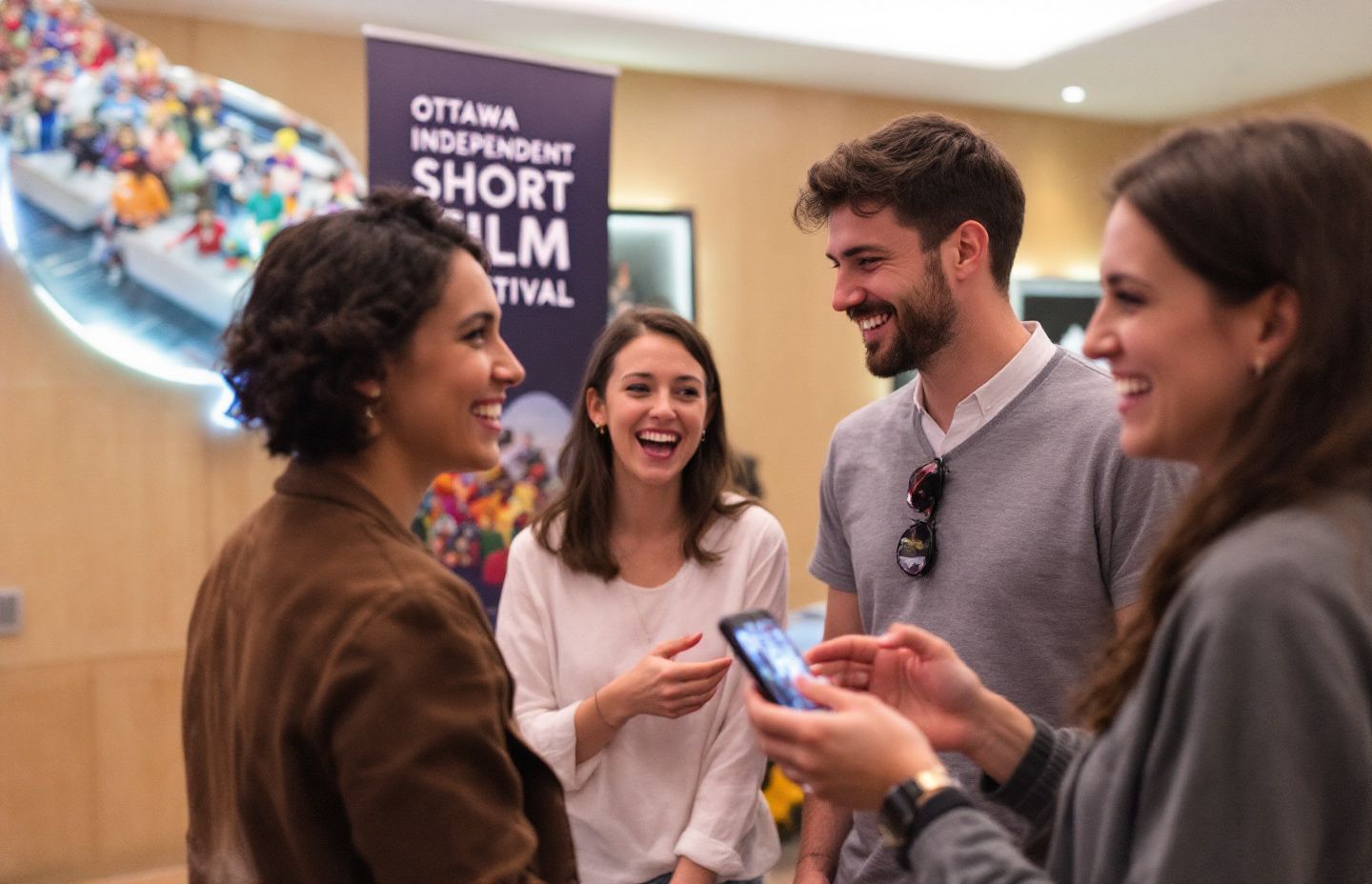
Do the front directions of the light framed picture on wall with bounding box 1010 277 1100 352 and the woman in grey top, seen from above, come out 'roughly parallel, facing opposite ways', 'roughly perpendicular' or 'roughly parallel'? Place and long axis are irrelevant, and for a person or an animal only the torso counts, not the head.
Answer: roughly perpendicular

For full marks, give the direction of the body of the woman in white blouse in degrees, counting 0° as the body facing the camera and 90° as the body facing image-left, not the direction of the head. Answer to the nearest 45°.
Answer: approximately 0°

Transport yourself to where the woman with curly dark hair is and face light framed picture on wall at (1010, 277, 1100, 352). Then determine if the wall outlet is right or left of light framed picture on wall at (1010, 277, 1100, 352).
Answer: left

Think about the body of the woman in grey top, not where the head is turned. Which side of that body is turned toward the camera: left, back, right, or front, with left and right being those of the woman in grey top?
left

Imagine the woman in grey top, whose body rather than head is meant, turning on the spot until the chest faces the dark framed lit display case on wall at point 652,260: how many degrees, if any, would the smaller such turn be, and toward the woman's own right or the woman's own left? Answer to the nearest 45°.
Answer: approximately 45° to the woman's own right

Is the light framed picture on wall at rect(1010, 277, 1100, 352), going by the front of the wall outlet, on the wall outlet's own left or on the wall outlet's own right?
on the wall outlet's own left

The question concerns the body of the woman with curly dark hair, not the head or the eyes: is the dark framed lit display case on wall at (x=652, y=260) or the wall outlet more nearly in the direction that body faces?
the dark framed lit display case on wall

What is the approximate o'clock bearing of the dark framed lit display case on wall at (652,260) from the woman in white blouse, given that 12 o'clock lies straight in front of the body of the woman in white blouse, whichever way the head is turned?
The dark framed lit display case on wall is roughly at 6 o'clock from the woman in white blouse.

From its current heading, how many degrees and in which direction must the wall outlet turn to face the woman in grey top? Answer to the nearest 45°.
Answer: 0° — it already faces them

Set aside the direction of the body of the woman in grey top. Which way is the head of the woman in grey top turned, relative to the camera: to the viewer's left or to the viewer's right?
to the viewer's left

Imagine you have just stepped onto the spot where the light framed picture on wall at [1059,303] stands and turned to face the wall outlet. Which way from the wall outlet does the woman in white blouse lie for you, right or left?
left

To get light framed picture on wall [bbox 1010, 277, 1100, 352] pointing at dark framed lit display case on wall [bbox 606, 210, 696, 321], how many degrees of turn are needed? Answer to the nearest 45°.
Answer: approximately 45° to its right

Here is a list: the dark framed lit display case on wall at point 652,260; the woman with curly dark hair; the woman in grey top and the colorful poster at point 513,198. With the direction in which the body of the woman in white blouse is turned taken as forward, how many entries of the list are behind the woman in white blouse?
2
